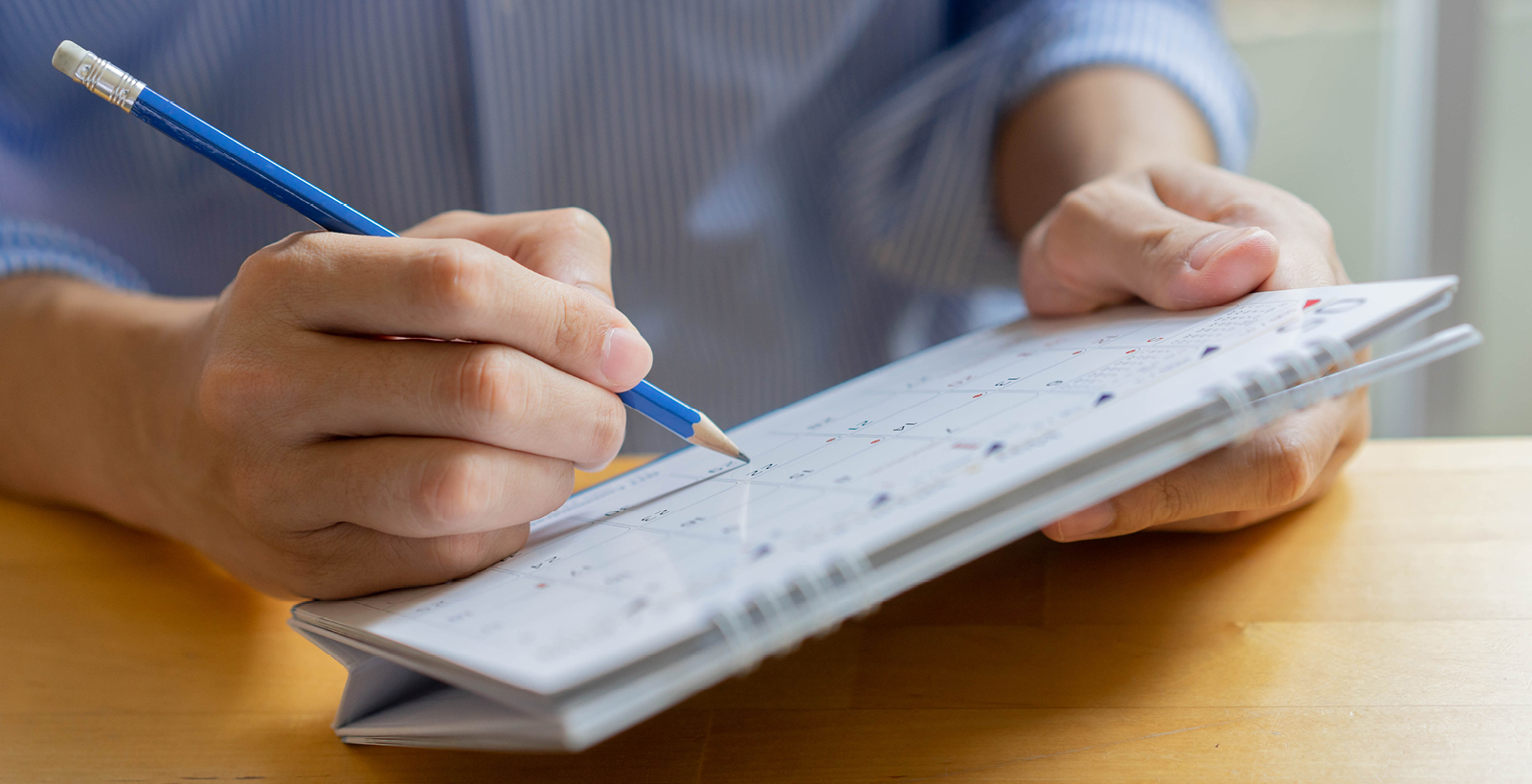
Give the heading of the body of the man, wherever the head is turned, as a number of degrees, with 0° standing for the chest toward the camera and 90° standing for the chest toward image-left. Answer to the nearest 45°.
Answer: approximately 0°
